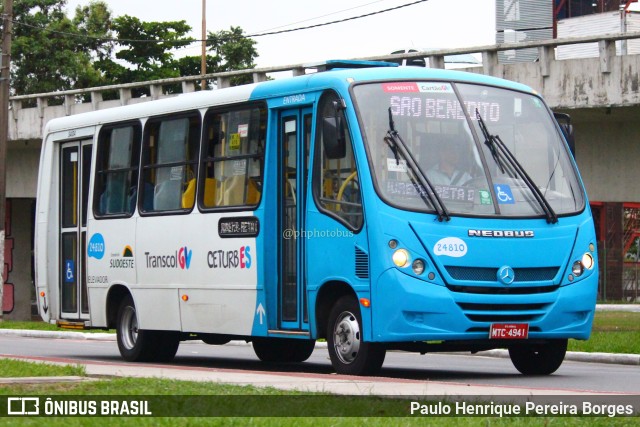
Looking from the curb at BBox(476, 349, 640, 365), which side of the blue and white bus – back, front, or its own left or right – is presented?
left

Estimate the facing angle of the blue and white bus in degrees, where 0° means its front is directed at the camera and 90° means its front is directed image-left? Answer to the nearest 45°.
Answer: approximately 315°
